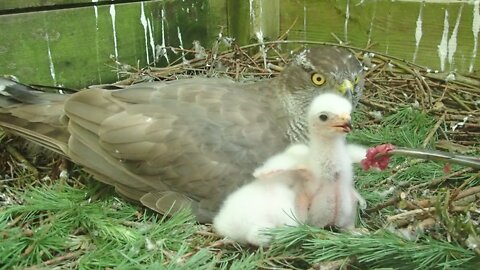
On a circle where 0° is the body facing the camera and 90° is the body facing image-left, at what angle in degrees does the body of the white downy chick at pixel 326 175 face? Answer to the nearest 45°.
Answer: approximately 315°
